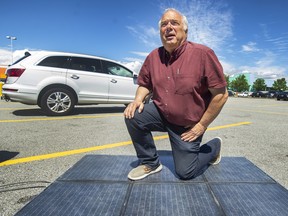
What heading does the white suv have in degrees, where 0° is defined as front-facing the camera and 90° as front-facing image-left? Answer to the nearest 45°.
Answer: approximately 270°

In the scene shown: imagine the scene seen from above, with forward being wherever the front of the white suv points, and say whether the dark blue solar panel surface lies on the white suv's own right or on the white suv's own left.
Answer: on the white suv's own right
